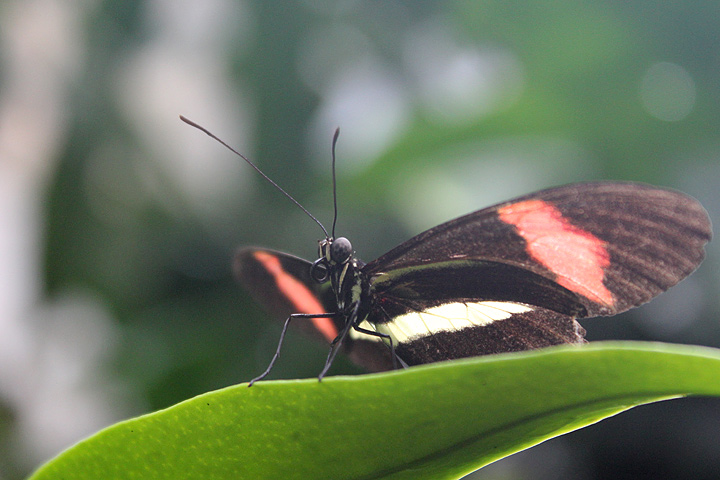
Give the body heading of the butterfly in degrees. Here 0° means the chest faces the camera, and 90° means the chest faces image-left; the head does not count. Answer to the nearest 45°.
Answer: approximately 45°
